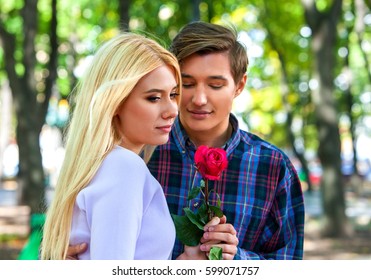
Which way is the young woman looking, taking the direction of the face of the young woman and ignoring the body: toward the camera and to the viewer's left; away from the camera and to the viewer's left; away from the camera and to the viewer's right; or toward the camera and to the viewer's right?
toward the camera and to the viewer's right

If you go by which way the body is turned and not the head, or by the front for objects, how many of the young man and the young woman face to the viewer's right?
1

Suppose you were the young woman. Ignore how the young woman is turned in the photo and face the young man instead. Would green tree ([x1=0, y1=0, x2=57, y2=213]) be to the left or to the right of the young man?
left

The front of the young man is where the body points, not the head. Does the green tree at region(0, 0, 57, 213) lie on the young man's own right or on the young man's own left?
on the young man's own right

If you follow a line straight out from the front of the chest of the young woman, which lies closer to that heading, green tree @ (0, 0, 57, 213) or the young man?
the young man

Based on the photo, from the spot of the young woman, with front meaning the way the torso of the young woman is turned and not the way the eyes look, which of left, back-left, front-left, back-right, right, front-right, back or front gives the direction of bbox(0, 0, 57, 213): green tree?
left

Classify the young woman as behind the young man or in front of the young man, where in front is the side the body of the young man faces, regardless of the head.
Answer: in front

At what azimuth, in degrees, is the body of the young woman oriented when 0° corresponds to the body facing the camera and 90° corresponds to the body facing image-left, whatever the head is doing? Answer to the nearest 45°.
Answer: approximately 270°

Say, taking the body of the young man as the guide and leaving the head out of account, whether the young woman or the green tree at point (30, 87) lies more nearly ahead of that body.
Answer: the young woman
